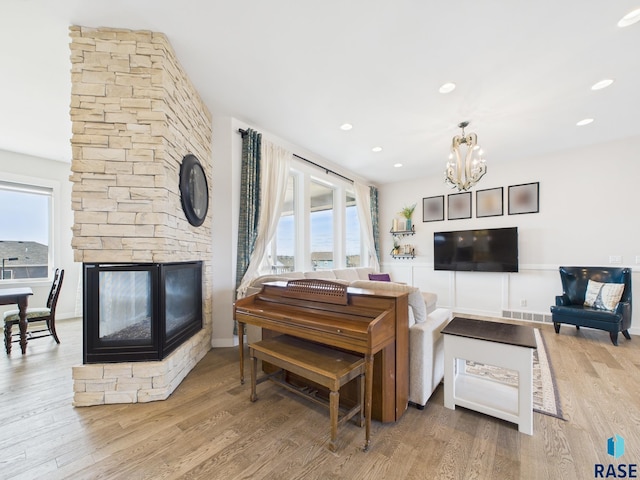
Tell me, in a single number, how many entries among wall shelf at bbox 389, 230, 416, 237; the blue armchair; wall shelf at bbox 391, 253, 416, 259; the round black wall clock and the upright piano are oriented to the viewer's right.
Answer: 1

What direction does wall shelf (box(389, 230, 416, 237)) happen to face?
toward the camera

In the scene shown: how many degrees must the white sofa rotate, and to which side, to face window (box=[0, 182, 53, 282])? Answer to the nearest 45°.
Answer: approximately 135° to its left

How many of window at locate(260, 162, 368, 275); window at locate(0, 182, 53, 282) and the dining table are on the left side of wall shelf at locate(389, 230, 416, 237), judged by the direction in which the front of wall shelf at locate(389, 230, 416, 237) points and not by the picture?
0

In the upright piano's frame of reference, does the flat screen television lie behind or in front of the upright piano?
behind

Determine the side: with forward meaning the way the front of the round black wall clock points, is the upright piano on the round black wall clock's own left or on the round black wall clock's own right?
on the round black wall clock's own right

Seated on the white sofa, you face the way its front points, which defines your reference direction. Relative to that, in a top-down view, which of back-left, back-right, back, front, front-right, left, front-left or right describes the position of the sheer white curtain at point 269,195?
left

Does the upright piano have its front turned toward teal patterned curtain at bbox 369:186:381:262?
no

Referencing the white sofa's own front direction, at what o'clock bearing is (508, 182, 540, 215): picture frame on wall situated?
The picture frame on wall is roughly at 12 o'clock from the white sofa.

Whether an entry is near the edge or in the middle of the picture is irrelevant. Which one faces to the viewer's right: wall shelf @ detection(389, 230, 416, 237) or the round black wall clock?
the round black wall clock

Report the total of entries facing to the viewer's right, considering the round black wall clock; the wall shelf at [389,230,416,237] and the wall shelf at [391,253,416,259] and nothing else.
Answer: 1

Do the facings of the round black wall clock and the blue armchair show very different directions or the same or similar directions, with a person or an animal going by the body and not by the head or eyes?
very different directions

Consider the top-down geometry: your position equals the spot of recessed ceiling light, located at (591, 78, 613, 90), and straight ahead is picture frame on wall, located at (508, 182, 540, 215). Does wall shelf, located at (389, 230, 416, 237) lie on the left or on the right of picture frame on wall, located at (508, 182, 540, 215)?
left

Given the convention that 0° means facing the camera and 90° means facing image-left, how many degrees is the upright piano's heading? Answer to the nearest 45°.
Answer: approximately 45°

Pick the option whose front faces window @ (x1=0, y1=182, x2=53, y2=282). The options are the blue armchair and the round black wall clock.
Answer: the blue armchair

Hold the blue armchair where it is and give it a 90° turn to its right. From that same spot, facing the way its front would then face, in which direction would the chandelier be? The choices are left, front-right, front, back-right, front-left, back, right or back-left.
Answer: left

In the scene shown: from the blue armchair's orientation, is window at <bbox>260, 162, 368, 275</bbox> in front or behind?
in front

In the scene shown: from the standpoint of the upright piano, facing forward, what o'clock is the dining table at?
The dining table is roughly at 2 o'clock from the upright piano.

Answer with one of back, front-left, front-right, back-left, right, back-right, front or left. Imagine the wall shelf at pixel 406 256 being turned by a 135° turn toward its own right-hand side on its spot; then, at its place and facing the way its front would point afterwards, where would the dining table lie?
left
